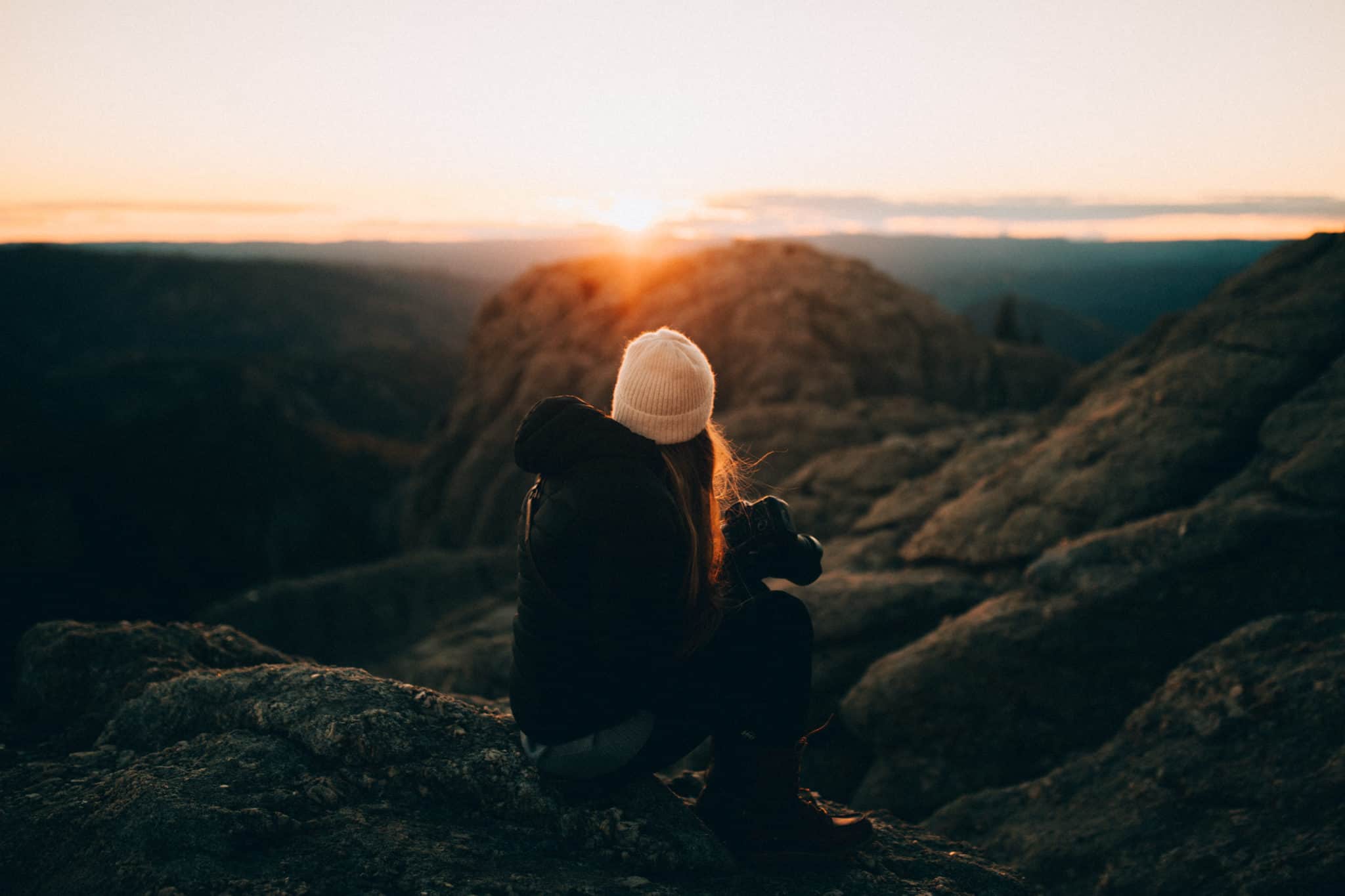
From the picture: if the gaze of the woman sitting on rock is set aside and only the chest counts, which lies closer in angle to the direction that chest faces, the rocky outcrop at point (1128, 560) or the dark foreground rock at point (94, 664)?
the rocky outcrop

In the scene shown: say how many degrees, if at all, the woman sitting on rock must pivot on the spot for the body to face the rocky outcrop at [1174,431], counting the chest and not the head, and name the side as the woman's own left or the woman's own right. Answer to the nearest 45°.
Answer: approximately 45° to the woman's own left

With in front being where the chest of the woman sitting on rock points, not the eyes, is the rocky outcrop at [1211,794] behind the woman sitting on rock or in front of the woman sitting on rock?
in front

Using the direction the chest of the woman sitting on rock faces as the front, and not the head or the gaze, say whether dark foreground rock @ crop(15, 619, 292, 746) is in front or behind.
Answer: behind

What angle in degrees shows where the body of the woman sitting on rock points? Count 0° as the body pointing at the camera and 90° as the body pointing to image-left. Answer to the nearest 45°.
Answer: approximately 270°

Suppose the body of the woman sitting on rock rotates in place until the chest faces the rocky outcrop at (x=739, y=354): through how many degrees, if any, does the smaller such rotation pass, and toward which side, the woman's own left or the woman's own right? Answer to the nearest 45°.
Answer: approximately 90° to the woman's own left

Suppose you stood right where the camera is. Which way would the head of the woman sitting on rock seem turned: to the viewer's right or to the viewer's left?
to the viewer's right
